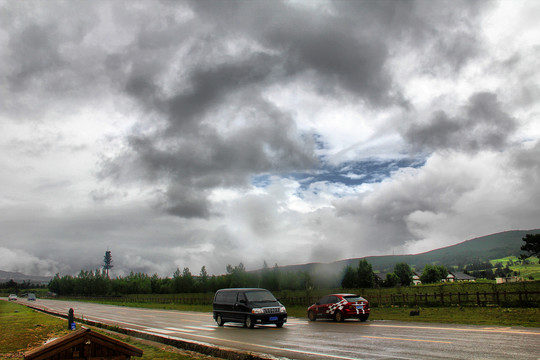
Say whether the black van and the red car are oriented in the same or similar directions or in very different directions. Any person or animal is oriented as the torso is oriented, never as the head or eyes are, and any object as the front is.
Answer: very different directions

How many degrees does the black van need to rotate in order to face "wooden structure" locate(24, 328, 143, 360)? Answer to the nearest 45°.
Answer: approximately 45° to its right

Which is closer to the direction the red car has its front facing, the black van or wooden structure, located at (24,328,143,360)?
the black van

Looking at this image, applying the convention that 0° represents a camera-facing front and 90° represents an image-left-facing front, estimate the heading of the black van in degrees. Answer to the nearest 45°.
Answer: approximately 315°

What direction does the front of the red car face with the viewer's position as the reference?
facing away from the viewer and to the left of the viewer

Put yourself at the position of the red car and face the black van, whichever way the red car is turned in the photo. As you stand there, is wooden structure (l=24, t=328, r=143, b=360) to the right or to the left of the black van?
left
